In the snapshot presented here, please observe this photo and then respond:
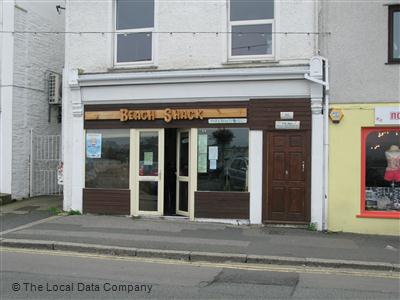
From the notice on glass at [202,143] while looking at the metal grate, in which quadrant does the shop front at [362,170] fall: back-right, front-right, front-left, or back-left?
back-right

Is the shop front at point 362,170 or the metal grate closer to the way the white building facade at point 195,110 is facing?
the shop front

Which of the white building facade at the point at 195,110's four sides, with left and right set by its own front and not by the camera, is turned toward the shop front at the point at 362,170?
left

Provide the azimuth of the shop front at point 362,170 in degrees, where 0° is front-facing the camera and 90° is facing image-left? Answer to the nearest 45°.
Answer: approximately 0°

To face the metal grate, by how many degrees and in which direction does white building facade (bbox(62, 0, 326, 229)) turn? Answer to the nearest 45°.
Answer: approximately 135° to its right

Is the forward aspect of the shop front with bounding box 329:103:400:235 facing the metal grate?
no

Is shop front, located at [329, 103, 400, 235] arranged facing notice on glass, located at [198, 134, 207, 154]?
no

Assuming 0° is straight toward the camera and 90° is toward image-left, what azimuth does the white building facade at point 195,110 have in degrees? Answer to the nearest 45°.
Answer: approximately 0°

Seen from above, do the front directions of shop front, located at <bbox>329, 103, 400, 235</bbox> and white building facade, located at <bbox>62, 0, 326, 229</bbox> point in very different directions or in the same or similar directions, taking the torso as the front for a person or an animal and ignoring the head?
same or similar directions

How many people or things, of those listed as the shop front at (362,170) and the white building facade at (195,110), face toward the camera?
2

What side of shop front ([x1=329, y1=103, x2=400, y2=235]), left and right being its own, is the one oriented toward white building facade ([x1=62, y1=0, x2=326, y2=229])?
right
